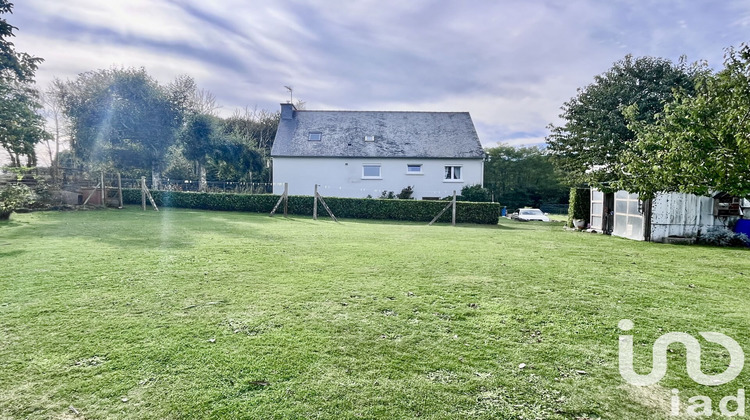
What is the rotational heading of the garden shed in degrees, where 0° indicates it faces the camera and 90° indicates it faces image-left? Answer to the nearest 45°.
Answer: approximately 45°

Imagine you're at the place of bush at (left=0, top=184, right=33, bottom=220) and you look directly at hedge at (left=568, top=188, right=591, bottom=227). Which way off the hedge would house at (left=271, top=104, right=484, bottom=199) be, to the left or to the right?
left

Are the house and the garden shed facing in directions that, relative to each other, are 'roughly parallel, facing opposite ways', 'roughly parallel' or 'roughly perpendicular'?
roughly perpendicular

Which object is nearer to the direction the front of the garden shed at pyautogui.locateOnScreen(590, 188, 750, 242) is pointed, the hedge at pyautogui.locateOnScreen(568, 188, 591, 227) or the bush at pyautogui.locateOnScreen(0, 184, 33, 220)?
the bush
